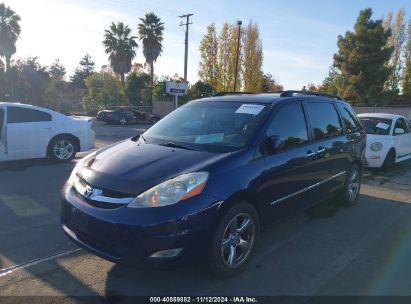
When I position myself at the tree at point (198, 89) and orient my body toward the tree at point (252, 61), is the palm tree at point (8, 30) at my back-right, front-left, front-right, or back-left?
back-left

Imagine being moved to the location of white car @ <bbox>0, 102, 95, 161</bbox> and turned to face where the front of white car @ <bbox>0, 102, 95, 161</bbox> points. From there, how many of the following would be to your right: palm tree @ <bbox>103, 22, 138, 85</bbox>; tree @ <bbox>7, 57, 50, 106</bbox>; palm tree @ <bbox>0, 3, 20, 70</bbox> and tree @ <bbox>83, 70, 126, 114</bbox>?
4

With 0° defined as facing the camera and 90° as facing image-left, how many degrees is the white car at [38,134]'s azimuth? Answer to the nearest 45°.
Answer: approximately 90°

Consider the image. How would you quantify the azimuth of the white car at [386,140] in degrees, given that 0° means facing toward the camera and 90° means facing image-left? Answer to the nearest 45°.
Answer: approximately 45°

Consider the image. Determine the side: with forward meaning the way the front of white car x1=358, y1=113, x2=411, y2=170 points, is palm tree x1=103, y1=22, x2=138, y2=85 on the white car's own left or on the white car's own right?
on the white car's own right

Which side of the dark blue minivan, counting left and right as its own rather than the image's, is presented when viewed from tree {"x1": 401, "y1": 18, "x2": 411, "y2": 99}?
back

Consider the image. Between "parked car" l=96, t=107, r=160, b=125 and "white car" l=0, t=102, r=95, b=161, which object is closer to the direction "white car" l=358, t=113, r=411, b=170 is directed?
the white car

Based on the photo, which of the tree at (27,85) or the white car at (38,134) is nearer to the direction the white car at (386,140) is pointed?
the white car

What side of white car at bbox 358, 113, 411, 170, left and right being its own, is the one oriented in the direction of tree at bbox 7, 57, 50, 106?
right
